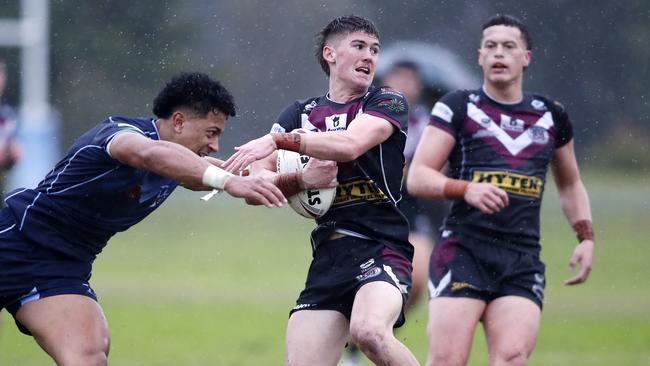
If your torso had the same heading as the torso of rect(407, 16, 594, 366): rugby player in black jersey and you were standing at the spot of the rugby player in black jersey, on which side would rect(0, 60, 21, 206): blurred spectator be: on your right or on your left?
on your right

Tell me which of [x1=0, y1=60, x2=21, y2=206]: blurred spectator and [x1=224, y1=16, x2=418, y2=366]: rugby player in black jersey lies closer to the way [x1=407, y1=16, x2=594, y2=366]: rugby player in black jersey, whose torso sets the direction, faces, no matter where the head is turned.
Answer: the rugby player in black jersey

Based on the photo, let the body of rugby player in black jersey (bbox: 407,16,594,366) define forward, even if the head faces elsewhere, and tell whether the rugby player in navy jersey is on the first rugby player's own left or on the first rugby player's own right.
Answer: on the first rugby player's own right

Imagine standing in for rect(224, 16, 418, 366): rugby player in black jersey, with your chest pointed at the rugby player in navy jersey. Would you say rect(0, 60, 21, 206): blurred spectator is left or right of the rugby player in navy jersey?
right

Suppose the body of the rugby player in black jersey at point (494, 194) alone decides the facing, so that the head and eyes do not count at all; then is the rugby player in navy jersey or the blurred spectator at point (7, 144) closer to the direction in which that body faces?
the rugby player in navy jersey

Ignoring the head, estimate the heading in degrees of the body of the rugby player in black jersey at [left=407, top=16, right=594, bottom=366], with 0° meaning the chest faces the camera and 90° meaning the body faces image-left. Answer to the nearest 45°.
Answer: approximately 0°
